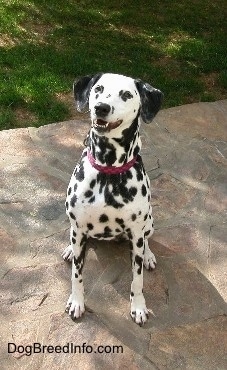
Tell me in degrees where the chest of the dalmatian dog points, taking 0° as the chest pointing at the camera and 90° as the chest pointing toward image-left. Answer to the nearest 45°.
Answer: approximately 0°
